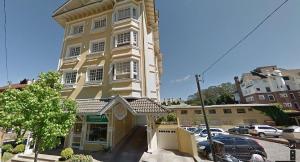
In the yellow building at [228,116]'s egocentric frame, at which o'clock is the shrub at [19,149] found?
The shrub is roughly at 1 o'clock from the yellow building.

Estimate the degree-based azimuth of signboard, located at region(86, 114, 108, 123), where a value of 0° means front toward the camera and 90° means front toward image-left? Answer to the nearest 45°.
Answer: approximately 0°

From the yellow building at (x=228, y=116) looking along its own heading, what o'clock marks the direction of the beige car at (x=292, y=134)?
The beige car is roughly at 11 o'clock from the yellow building.

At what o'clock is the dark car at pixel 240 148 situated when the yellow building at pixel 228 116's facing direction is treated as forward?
The dark car is roughly at 12 o'clock from the yellow building.

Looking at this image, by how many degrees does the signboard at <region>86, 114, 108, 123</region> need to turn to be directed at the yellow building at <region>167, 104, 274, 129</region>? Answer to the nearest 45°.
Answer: approximately 135° to its left

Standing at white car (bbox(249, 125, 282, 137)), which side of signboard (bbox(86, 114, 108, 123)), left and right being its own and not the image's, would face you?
left

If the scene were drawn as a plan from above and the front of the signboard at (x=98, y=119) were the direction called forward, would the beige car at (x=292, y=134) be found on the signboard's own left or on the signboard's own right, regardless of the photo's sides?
on the signboard's own left

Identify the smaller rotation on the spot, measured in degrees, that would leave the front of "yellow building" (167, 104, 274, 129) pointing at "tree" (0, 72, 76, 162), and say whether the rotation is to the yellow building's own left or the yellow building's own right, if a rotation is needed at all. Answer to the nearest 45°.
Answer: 0° — it already faces it

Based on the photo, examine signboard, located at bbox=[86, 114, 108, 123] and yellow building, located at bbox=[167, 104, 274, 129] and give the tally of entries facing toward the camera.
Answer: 2

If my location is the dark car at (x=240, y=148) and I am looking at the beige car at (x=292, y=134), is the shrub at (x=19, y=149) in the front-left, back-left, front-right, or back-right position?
back-left
